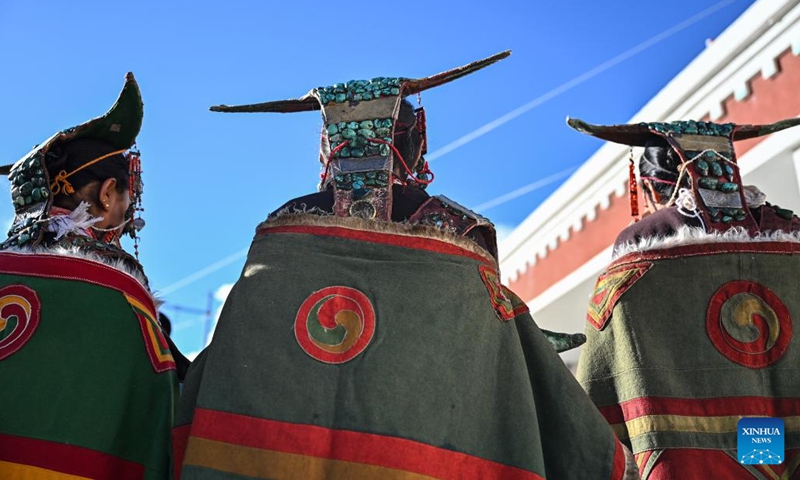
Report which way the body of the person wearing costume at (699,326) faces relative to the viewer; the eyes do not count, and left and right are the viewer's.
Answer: facing away from the viewer and to the left of the viewer

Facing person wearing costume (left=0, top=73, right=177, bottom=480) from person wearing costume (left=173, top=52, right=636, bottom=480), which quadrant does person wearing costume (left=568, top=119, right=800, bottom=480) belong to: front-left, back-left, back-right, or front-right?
back-right

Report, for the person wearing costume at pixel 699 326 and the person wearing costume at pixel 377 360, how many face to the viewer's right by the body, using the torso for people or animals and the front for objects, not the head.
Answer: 0

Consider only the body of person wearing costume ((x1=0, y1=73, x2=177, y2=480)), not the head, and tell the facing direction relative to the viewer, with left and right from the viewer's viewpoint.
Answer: facing away from the viewer and to the right of the viewer

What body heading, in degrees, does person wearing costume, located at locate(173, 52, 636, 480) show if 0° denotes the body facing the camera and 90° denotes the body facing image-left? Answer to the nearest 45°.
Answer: approximately 180°

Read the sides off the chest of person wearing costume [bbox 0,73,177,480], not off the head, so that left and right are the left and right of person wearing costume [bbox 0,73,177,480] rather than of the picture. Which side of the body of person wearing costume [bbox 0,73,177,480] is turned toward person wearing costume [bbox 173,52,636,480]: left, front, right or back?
right

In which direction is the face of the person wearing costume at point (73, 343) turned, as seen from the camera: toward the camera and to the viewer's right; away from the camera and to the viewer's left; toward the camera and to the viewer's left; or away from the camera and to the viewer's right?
away from the camera and to the viewer's right

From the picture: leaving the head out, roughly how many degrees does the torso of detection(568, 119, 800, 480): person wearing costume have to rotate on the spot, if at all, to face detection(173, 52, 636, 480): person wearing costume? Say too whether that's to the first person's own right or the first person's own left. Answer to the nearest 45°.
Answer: approximately 90° to the first person's own left

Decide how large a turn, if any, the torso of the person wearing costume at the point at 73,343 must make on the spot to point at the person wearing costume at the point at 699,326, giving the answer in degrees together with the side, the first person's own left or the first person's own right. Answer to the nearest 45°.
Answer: approximately 45° to the first person's own right

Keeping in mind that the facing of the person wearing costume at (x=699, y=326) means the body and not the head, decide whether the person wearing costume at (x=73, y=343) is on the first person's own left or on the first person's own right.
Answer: on the first person's own left

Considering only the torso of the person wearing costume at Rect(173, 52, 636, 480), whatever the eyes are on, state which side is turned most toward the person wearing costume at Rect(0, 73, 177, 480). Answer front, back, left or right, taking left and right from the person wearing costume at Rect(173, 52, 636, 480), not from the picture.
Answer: left
